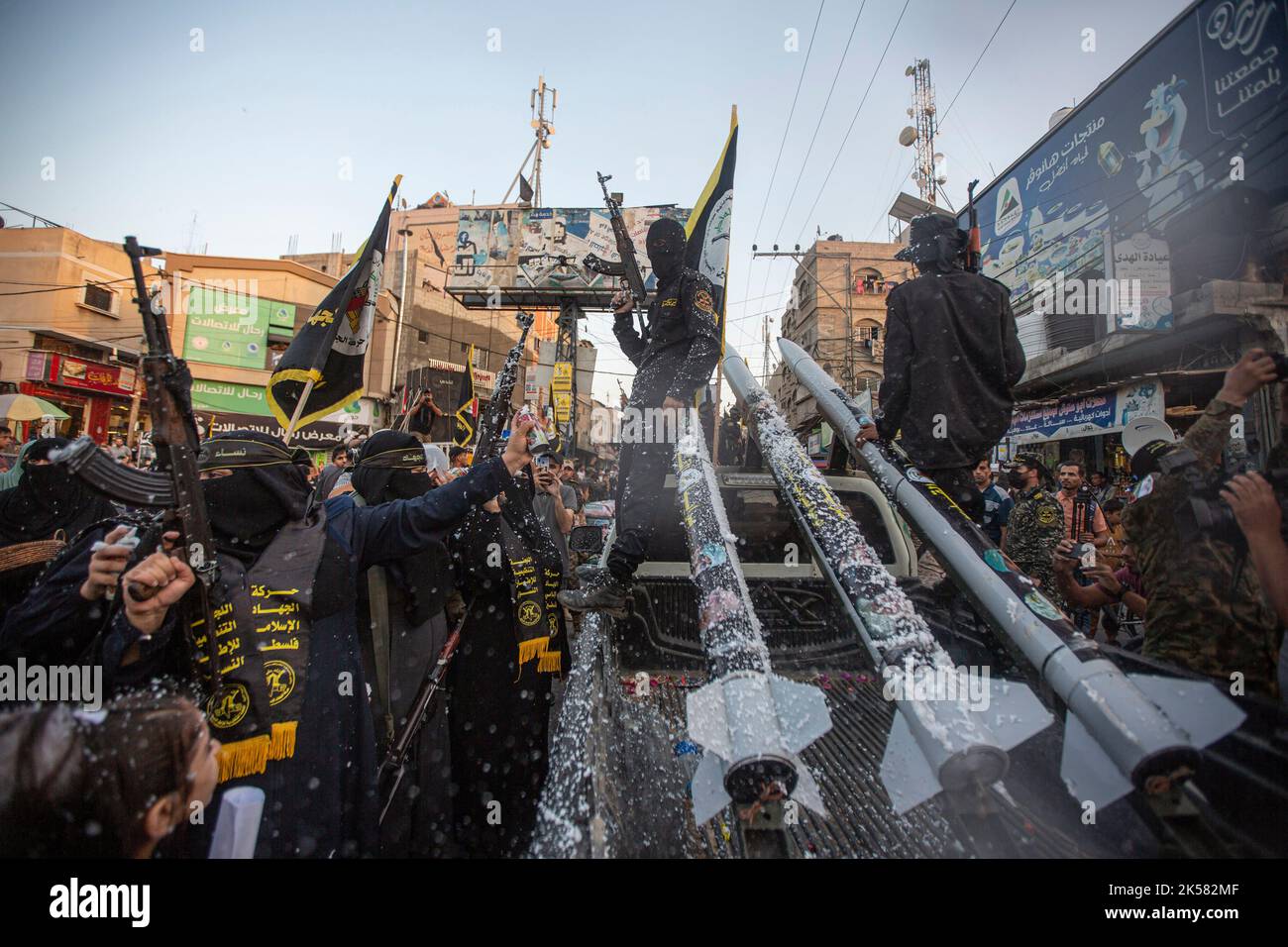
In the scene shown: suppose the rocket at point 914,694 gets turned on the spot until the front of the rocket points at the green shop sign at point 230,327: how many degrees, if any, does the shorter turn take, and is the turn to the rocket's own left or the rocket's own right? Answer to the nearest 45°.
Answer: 0° — it already faces it

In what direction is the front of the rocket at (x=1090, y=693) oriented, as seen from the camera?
facing away from the viewer and to the left of the viewer

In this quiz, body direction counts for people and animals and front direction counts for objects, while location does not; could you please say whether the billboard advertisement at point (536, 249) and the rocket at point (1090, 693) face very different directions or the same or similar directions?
very different directions

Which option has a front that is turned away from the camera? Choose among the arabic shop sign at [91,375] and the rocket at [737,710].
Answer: the rocket

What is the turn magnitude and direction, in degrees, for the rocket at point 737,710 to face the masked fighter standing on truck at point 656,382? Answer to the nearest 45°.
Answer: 0° — it already faces them

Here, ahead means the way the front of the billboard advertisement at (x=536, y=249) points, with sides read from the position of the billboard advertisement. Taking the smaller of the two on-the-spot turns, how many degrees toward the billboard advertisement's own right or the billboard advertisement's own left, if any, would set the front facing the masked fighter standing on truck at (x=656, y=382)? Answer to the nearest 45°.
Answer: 0° — it already faces them

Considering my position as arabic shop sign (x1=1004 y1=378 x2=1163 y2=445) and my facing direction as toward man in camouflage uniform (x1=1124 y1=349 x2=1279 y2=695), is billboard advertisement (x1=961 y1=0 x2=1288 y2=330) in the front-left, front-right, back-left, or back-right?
front-left

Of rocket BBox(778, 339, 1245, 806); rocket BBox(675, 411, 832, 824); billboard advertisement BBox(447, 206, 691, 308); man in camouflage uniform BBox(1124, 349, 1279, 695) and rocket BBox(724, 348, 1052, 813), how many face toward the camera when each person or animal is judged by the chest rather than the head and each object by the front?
1

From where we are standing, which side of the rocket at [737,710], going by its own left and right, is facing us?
back

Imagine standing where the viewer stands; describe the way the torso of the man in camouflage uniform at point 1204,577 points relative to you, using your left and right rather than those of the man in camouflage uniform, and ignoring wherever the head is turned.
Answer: facing away from the viewer and to the left of the viewer

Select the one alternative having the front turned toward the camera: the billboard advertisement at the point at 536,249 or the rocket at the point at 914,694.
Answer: the billboard advertisement

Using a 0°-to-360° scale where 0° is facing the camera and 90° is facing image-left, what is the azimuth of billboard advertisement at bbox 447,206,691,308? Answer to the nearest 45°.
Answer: approximately 0°

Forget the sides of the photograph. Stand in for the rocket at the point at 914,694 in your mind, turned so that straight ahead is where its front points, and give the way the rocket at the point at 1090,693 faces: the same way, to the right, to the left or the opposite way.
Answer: the same way

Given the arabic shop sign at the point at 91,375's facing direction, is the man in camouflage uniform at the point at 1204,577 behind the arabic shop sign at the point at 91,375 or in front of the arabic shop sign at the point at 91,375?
in front

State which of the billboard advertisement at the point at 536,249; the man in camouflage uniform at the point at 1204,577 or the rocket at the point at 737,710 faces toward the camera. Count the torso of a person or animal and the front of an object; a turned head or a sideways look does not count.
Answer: the billboard advertisement

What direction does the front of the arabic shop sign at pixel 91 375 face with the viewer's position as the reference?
facing the viewer and to the right of the viewer
